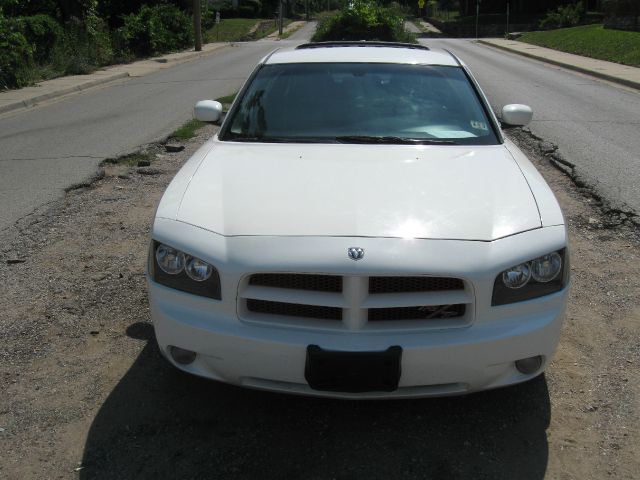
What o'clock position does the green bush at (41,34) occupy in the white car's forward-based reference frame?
The green bush is roughly at 5 o'clock from the white car.

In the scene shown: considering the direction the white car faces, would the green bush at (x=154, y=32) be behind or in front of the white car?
behind

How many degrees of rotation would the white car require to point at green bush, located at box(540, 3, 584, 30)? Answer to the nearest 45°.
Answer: approximately 180°

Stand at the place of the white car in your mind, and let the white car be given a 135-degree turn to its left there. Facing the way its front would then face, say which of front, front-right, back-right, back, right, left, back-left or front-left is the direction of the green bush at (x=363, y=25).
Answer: front-left

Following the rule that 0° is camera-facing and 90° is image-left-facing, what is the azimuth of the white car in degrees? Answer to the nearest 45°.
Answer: approximately 0°

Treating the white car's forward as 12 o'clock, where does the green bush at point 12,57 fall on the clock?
The green bush is roughly at 5 o'clock from the white car.
